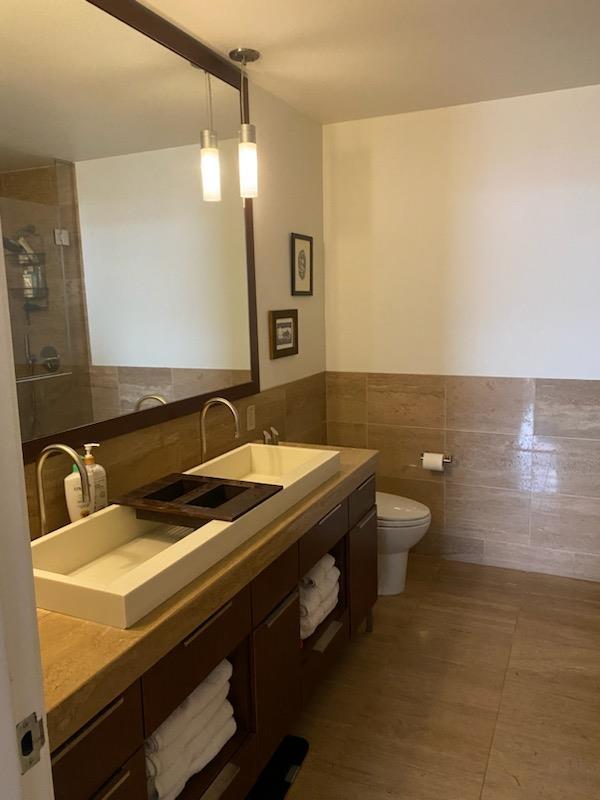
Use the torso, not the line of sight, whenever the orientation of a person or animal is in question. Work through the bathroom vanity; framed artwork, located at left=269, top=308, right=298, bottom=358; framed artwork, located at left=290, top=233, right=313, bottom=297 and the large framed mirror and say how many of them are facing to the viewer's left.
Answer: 0

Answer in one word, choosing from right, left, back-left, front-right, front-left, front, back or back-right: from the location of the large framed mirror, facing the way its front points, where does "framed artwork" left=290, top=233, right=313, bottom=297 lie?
left

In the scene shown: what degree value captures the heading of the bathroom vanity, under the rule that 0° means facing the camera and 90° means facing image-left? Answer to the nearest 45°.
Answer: approximately 315°

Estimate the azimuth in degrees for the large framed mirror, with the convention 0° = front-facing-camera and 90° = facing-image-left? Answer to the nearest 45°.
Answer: approximately 315°

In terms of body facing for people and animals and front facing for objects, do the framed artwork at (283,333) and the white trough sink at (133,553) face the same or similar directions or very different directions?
same or similar directions

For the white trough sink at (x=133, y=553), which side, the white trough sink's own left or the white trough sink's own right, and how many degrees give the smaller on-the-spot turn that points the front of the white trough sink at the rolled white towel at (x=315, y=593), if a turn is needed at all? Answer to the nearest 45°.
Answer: approximately 90° to the white trough sink's own left

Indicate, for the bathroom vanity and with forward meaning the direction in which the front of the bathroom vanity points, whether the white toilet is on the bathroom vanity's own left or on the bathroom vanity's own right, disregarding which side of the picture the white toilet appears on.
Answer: on the bathroom vanity's own left

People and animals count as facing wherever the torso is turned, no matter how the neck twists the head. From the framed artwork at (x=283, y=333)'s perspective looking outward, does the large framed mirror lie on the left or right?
on its right

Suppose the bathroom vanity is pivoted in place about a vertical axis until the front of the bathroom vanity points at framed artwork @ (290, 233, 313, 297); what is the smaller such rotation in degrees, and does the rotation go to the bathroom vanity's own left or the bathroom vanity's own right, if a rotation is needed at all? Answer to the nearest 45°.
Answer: approximately 135° to the bathroom vanity's own left
